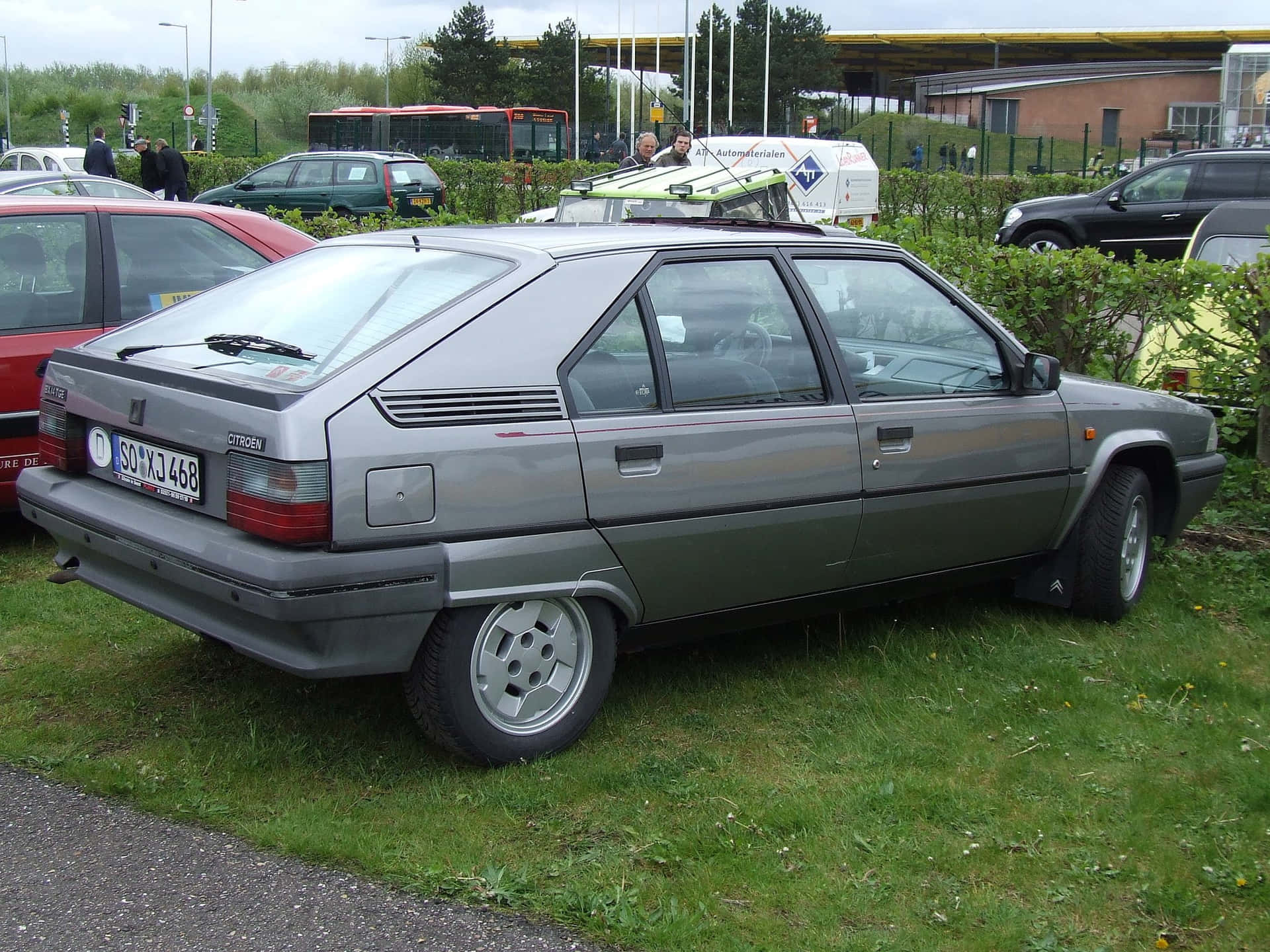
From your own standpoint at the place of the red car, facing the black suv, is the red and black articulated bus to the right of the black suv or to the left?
left

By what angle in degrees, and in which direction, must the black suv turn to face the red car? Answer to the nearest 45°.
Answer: approximately 90° to its left

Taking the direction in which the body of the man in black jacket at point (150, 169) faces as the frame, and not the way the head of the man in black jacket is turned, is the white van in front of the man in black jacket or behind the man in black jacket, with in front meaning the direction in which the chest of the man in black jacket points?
behind

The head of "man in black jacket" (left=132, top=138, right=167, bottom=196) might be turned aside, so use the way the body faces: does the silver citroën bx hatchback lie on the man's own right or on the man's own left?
on the man's own left

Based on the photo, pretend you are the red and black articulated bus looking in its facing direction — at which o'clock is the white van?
The white van is roughly at 1 o'clock from the red and black articulated bus.

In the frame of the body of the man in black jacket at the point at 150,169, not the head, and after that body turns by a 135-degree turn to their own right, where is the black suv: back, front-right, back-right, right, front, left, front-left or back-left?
right

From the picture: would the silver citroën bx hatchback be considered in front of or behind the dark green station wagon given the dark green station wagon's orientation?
behind

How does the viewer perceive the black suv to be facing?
facing to the left of the viewer

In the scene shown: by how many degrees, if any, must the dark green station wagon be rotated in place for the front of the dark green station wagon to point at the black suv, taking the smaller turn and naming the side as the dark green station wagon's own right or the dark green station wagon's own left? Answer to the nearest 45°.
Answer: approximately 180°

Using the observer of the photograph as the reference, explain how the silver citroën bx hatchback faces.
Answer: facing away from the viewer and to the right of the viewer

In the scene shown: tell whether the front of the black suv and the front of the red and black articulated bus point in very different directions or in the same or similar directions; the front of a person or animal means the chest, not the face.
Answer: very different directions
